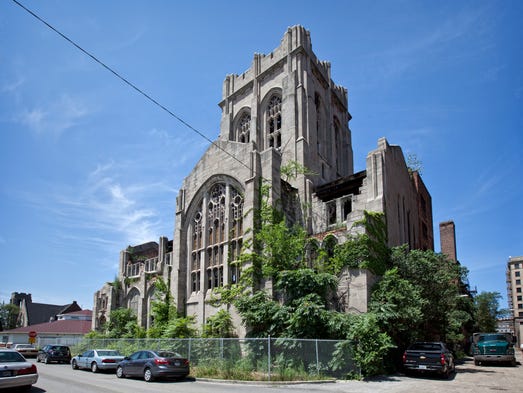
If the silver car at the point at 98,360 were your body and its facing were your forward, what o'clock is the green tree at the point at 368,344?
The green tree is roughly at 6 o'clock from the silver car.

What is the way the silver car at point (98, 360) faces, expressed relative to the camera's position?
facing away from the viewer and to the left of the viewer

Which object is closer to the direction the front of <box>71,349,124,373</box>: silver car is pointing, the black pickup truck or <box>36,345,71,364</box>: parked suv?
the parked suv

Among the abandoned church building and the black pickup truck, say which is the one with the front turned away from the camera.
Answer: the black pickup truck

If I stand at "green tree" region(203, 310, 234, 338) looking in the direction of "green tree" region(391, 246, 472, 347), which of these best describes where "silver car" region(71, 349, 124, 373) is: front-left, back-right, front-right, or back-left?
back-right

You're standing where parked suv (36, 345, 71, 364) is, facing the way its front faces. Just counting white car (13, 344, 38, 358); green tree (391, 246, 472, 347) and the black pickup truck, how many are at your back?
2

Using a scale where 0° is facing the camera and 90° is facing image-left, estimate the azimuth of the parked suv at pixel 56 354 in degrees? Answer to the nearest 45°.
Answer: approximately 135°

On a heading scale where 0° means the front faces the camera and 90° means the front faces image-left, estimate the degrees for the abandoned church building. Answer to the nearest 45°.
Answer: approximately 45°

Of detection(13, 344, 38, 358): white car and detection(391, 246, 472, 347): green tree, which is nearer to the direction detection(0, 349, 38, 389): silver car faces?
the white car

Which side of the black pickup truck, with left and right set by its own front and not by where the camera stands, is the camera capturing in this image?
back

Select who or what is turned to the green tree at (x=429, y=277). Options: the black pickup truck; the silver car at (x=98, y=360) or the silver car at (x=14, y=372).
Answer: the black pickup truck
